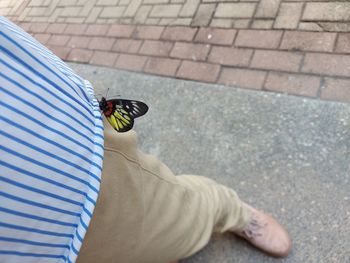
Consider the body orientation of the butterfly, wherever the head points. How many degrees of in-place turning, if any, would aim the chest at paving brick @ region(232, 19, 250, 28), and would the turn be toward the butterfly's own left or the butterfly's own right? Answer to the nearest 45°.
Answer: approximately 135° to the butterfly's own right

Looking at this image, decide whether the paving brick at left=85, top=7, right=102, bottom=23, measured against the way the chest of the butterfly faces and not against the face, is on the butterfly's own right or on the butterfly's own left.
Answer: on the butterfly's own right

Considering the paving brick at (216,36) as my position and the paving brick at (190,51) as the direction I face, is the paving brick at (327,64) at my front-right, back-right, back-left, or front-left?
back-left

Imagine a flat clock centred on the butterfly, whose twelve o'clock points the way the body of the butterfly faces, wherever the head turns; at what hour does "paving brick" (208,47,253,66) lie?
The paving brick is roughly at 4 o'clock from the butterfly.

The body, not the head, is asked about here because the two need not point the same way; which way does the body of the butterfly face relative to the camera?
to the viewer's left

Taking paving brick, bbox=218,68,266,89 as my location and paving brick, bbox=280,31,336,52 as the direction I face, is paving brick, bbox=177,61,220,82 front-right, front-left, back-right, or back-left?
back-left

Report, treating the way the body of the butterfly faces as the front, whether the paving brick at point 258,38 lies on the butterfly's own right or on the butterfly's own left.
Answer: on the butterfly's own right
